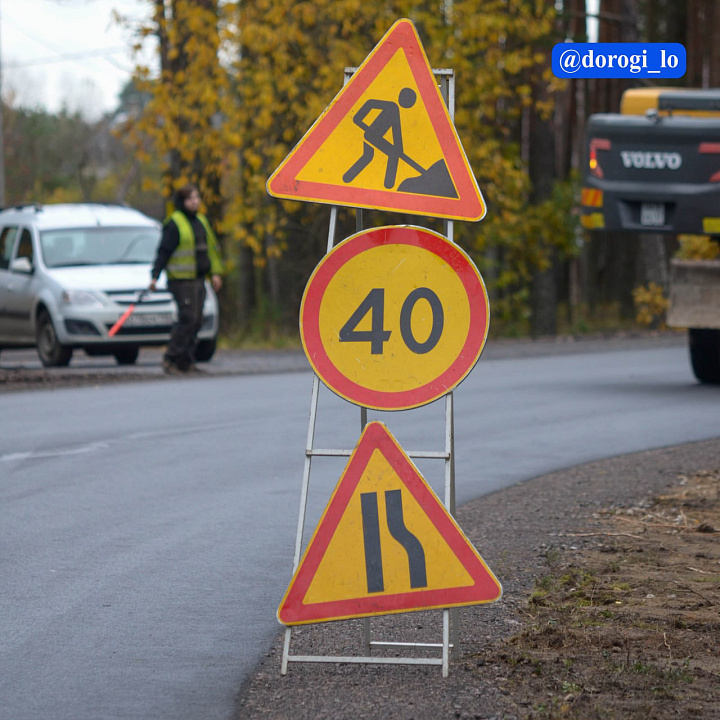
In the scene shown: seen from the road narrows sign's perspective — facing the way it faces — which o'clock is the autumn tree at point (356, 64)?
The autumn tree is roughly at 6 o'clock from the road narrows sign.

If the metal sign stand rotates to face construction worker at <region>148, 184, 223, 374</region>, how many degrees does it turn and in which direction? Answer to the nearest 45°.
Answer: approximately 180°

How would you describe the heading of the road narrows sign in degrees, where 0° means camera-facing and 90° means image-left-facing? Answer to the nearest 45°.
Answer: approximately 0°

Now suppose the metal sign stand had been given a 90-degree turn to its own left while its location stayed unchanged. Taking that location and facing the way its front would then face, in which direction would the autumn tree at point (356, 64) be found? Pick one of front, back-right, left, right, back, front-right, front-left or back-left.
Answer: left

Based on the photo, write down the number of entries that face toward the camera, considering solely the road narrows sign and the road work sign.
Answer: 2

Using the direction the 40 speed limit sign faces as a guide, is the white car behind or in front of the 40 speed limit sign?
behind

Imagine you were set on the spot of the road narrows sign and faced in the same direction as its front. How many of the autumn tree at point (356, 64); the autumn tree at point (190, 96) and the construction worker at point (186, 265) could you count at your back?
3

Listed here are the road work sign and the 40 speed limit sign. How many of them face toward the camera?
2
